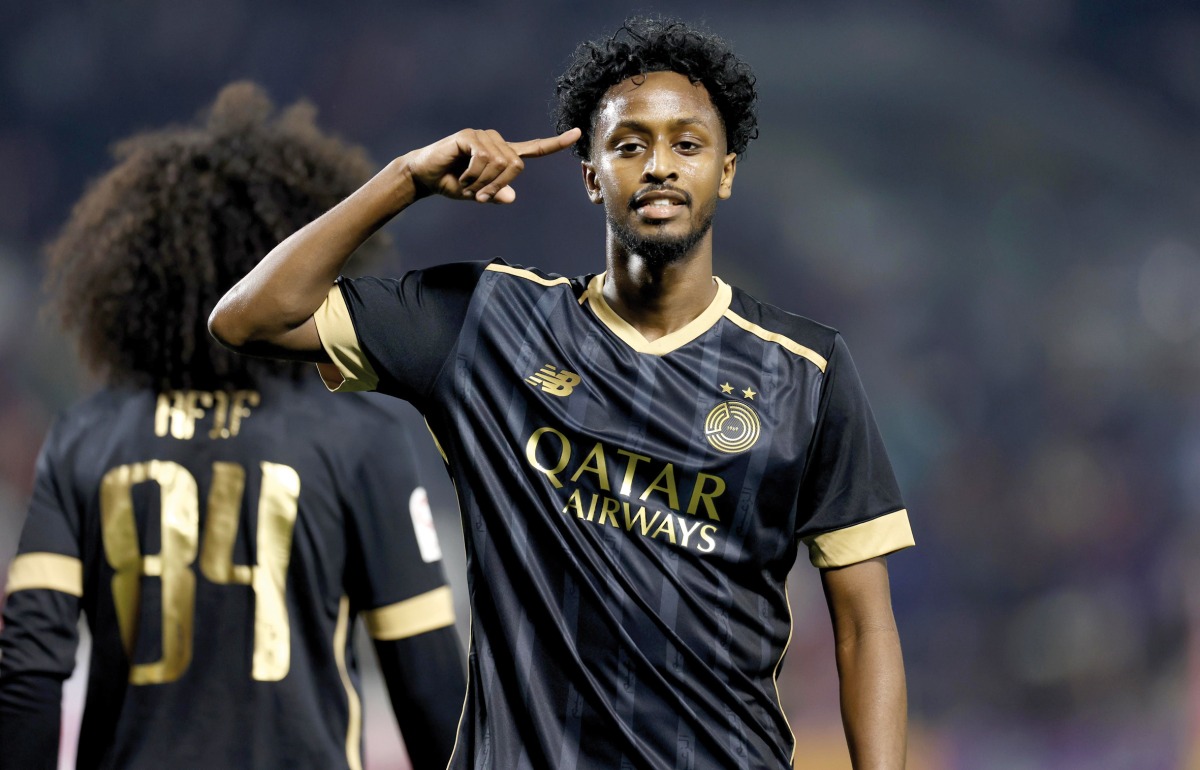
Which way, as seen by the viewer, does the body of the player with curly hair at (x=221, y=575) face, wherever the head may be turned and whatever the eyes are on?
away from the camera

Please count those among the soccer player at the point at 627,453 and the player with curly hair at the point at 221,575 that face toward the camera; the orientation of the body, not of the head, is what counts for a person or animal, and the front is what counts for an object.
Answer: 1

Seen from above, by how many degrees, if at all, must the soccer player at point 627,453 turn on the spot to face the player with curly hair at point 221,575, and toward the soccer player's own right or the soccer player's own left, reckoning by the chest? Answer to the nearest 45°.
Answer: approximately 135° to the soccer player's own right

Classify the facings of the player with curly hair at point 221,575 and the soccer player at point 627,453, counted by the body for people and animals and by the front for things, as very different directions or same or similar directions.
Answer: very different directions

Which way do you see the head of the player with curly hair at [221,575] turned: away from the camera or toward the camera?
away from the camera

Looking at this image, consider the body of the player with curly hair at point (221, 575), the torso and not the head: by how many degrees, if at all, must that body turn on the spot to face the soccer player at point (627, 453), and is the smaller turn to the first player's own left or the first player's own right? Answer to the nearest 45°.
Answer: approximately 135° to the first player's own right
